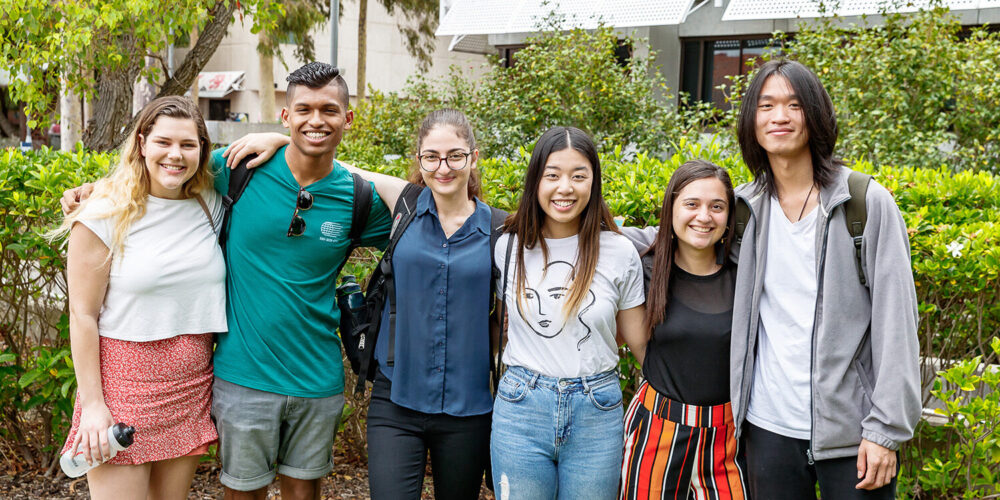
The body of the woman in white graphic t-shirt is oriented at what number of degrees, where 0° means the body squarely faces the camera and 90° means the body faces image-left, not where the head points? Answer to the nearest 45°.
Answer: approximately 0°

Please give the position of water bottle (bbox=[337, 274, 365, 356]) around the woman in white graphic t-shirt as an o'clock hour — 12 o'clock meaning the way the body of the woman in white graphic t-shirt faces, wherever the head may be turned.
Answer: The water bottle is roughly at 4 o'clock from the woman in white graphic t-shirt.

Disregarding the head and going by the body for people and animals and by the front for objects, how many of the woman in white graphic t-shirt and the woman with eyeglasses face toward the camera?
2

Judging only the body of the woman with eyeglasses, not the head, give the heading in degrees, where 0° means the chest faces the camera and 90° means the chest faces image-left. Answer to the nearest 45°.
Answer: approximately 0°

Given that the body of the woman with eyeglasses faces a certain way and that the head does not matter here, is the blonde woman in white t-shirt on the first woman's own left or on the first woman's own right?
on the first woman's own right

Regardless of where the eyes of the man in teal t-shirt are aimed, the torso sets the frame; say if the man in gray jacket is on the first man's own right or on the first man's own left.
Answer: on the first man's own left
